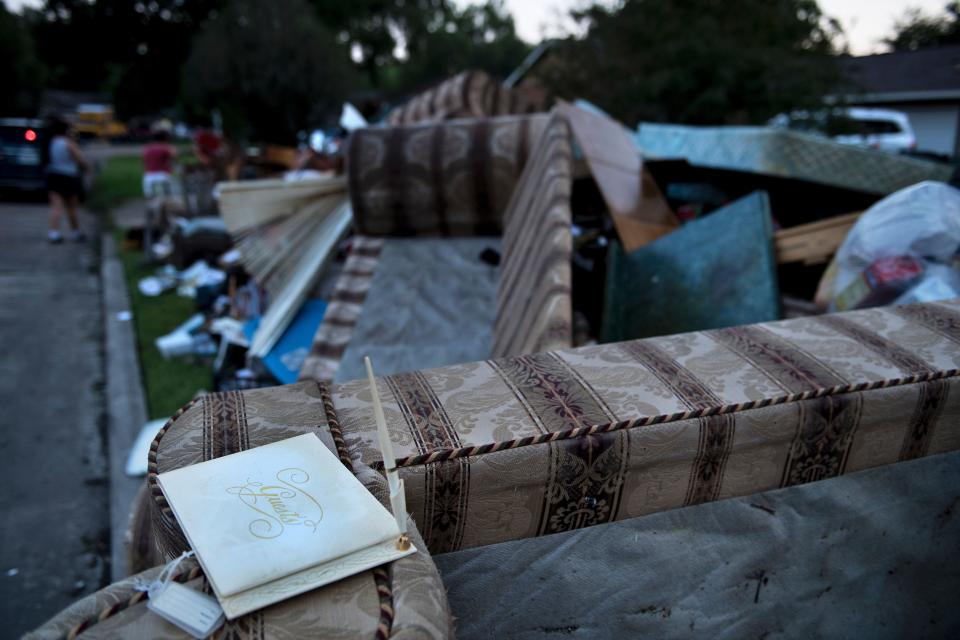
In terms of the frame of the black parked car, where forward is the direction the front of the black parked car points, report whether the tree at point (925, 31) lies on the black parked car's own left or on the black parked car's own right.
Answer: on the black parked car's own right

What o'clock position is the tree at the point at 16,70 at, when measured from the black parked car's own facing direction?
The tree is roughly at 12 o'clock from the black parked car.

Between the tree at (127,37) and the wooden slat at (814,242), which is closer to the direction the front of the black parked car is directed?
the tree

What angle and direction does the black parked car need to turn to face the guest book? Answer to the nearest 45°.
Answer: approximately 180°

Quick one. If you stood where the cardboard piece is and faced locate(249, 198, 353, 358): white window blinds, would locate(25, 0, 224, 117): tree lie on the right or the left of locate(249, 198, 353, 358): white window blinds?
right

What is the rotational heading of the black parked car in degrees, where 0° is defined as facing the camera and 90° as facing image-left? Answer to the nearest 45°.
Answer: approximately 180°
